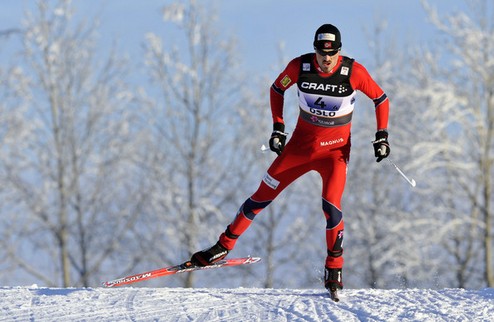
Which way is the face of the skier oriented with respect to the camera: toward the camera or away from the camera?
toward the camera

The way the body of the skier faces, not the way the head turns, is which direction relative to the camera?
toward the camera
